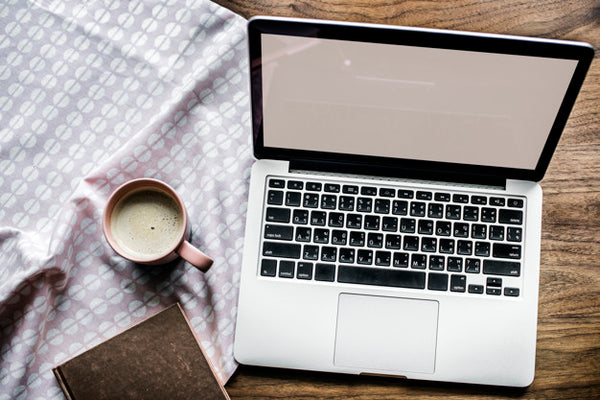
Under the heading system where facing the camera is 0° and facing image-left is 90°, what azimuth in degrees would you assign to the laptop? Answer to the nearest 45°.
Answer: approximately 0°
